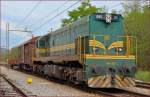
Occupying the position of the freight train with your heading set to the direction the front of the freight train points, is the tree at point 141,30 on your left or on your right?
on your left

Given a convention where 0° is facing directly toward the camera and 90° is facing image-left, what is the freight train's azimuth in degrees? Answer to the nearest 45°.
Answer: approximately 315°
